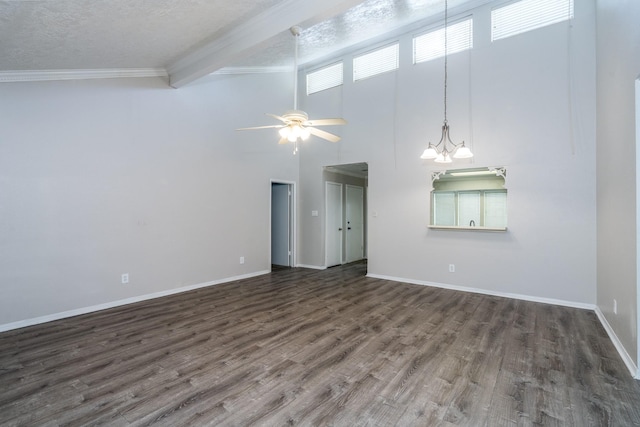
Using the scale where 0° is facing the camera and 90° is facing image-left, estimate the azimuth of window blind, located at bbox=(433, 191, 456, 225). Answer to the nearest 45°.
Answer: approximately 0°

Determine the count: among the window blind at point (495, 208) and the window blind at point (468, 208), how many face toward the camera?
2

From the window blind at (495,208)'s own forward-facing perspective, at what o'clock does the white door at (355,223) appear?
The white door is roughly at 4 o'clock from the window blind.

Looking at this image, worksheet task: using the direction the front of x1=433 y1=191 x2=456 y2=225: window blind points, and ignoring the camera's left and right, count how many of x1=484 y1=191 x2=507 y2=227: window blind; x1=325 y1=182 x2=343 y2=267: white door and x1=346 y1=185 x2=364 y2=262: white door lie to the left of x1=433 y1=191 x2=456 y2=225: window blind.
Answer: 1
